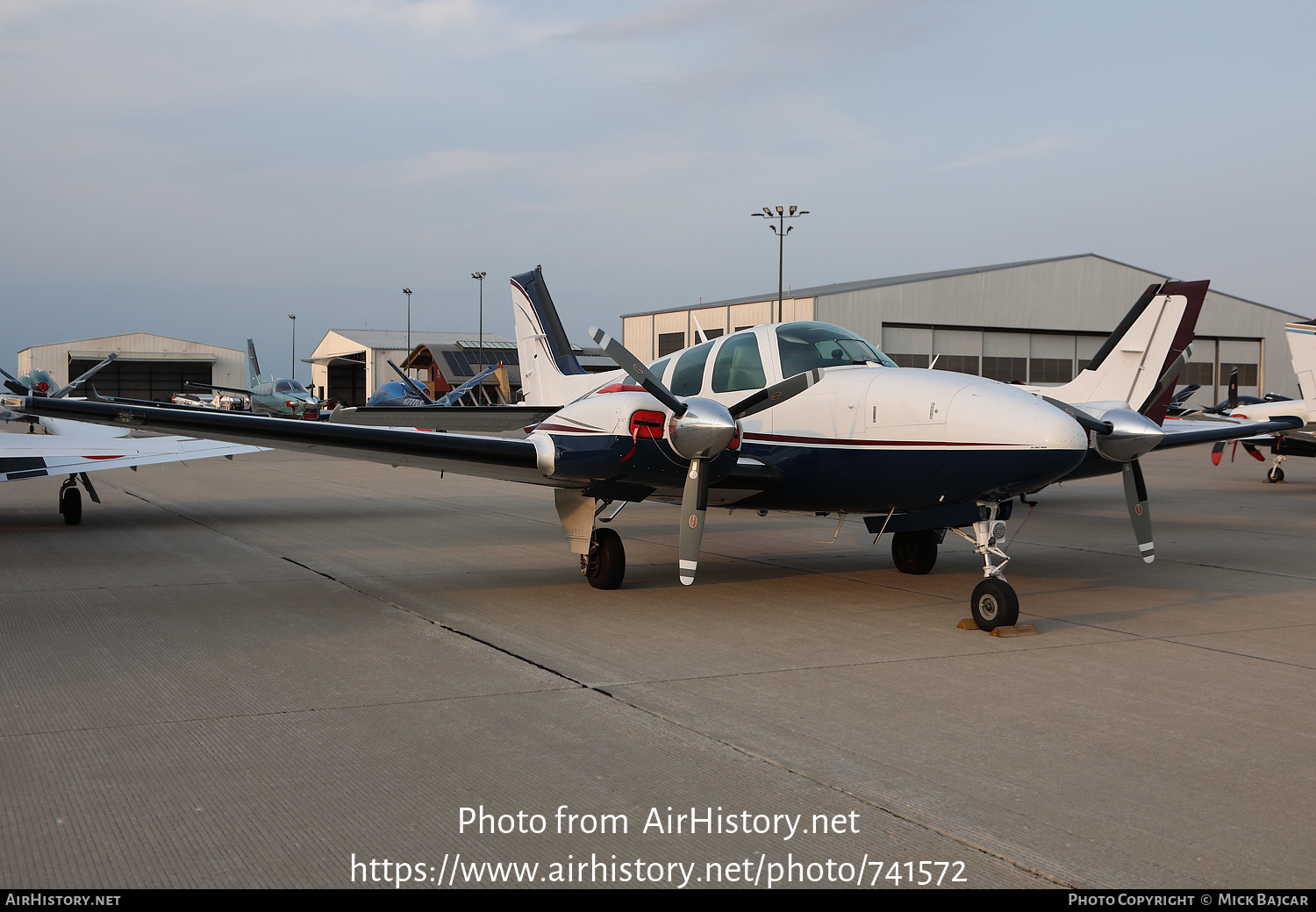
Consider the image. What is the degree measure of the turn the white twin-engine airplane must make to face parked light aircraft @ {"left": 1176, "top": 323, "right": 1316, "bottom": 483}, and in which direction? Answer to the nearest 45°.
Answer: approximately 90° to its left

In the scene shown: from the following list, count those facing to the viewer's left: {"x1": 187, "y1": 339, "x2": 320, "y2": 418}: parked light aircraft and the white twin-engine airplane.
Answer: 0

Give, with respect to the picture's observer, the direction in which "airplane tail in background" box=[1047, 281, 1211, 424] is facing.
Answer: facing to the left of the viewer

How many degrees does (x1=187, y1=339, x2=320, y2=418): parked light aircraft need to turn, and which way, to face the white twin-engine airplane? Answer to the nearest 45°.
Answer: approximately 45° to its right

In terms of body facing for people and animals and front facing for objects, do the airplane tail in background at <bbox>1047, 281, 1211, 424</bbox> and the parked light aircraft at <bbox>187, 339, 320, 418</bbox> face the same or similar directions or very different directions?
very different directions

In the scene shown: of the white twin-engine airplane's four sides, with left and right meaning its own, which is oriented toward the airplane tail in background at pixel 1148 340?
left

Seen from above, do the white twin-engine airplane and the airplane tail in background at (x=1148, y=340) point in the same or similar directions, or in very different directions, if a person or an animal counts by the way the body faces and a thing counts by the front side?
very different directions

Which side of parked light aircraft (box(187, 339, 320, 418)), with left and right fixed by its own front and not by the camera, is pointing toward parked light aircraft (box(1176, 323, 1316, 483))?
front

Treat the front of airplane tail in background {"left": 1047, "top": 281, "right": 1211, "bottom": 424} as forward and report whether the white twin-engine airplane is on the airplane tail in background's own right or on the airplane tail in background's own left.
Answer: on the airplane tail in background's own left

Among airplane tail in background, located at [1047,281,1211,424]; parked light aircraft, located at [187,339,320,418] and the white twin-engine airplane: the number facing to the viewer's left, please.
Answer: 1

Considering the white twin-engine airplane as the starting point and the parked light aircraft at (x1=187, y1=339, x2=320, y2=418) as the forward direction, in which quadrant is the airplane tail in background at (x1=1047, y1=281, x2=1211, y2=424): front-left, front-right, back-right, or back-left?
front-right

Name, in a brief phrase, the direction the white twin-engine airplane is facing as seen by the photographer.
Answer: facing the viewer and to the right of the viewer

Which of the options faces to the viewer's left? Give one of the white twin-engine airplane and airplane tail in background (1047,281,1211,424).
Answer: the airplane tail in background
